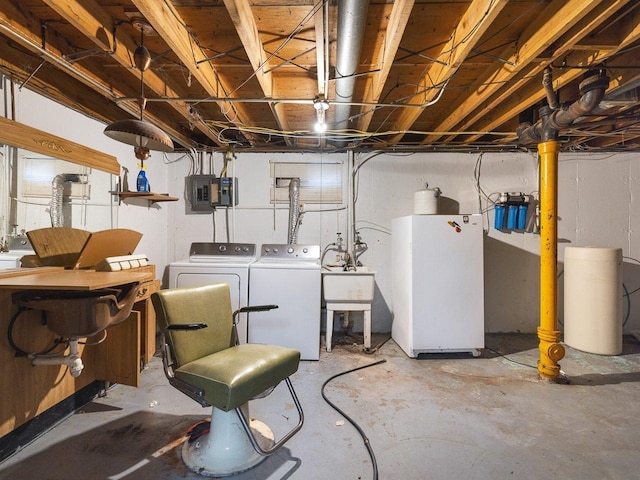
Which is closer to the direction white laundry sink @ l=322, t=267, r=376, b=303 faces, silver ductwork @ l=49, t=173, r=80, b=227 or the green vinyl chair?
the green vinyl chair

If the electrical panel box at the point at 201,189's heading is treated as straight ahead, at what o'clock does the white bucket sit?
The white bucket is roughly at 10 o'clock from the electrical panel box.

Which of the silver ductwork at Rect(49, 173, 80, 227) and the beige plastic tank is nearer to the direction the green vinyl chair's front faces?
the beige plastic tank

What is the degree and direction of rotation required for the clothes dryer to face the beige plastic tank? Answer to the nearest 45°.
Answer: approximately 90° to its left

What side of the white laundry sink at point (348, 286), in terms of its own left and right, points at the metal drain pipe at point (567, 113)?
left

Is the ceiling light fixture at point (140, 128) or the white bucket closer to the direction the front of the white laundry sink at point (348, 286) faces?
the ceiling light fixture

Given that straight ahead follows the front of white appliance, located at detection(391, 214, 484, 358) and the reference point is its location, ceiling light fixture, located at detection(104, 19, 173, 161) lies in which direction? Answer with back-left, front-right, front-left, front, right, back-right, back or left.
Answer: front-right

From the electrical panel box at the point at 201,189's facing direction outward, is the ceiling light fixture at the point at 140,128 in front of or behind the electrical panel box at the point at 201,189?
in front

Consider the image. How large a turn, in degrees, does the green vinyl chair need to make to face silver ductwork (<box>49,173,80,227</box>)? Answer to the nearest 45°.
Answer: approximately 180°

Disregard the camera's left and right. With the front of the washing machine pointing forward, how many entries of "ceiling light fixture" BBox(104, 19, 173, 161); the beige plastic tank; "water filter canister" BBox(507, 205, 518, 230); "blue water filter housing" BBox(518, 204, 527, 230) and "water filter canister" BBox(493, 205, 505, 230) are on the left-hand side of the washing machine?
4

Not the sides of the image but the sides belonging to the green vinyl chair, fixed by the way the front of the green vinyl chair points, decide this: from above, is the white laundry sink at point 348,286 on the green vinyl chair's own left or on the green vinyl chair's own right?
on the green vinyl chair's own left

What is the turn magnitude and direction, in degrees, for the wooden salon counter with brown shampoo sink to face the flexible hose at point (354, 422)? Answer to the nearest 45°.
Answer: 0° — it already faces it

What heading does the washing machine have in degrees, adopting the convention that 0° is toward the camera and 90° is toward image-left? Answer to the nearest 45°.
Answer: approximately 0°

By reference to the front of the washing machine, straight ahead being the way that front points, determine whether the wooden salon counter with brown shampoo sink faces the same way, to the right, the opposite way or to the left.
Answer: to the left

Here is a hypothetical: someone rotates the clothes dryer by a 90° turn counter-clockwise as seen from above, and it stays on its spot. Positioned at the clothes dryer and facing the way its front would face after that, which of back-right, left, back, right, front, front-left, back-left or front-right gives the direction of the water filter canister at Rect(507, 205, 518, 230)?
front

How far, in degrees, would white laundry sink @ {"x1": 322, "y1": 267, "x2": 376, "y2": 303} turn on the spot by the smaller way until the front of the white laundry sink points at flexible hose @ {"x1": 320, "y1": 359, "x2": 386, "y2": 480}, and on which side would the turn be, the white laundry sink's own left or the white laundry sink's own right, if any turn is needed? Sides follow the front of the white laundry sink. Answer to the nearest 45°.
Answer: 0° — it already faces it
